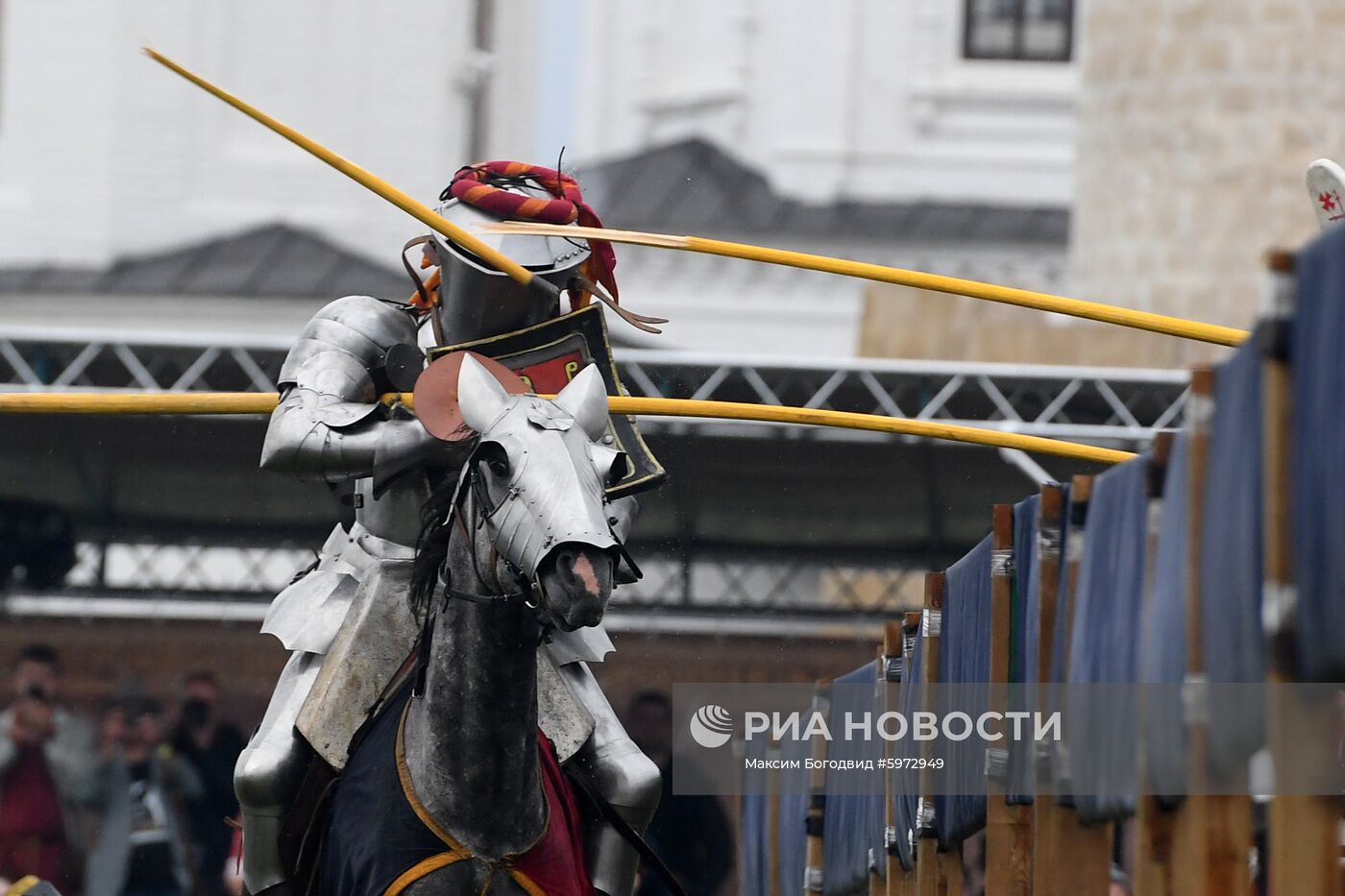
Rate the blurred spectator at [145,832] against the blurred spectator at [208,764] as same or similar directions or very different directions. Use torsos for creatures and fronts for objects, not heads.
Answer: same or similar directions

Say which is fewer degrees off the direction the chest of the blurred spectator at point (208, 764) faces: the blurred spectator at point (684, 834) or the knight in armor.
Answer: the knight in armor

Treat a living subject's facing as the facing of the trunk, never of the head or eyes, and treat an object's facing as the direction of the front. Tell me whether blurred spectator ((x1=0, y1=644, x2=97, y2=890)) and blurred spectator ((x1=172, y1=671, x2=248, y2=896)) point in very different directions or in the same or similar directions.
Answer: same or similar directions

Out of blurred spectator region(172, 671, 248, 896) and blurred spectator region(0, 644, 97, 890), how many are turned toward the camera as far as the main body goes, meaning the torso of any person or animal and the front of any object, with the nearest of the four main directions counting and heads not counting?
2

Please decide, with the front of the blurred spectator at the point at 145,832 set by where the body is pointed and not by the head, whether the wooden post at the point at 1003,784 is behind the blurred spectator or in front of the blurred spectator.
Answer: in front

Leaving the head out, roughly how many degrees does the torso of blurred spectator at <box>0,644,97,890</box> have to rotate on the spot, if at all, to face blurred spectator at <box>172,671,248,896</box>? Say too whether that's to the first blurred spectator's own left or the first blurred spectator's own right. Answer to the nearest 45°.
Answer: approximately 90° to the first blurred spectator's own left

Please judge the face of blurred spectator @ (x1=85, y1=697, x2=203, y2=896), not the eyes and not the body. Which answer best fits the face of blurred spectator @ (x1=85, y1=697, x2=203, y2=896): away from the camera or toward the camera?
toward the camera

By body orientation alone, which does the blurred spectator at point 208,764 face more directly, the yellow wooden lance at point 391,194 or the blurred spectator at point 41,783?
the yellow wooden lance

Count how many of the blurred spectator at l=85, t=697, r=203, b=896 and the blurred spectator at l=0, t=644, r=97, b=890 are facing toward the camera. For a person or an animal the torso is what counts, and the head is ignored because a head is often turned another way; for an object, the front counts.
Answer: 2

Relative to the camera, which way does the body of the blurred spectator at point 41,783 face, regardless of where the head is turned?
toward the camera

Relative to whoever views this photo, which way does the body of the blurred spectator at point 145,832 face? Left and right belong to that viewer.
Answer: facing the viewer

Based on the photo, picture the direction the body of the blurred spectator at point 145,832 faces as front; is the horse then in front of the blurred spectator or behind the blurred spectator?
in front

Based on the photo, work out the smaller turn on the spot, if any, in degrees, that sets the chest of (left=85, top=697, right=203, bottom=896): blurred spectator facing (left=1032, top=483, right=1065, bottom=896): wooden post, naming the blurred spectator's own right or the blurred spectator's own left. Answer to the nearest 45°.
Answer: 0° — they already face it
